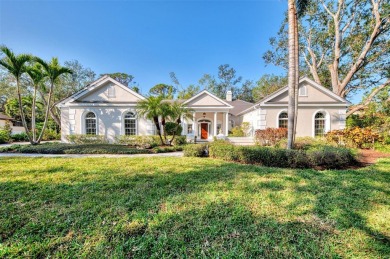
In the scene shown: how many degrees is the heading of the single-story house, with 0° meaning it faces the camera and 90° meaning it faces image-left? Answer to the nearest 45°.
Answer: approximately 0°

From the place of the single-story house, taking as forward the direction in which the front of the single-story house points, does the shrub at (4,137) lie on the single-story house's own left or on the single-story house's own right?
on the single-story house's own right

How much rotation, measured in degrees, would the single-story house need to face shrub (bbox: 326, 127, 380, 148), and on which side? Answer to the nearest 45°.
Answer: approximately 90° to its left

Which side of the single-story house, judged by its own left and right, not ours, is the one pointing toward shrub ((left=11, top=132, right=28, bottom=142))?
right

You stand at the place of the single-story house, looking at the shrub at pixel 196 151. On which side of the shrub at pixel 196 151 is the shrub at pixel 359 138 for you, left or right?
left

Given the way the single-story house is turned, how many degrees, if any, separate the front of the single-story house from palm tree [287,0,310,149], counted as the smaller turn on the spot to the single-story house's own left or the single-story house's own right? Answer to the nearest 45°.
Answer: approximately 45° to the single-story house's own left

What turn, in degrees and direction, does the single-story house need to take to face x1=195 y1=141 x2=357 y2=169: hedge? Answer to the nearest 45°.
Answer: approximately 45° to its left
